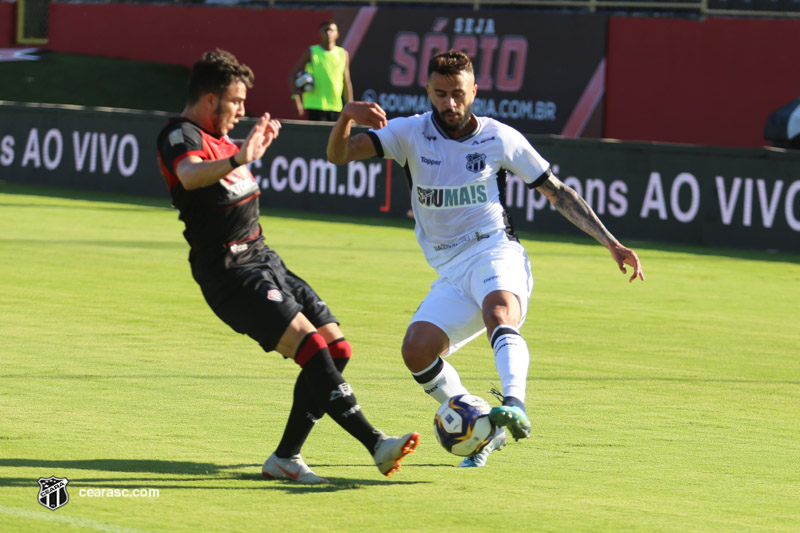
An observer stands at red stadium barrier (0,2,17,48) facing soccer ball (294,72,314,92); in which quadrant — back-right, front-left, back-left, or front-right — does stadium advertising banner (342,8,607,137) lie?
front-left

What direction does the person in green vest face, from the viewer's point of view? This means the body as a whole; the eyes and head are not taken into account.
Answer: toward the camera

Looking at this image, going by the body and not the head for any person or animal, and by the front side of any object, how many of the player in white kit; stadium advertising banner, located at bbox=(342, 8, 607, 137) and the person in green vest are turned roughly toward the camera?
3

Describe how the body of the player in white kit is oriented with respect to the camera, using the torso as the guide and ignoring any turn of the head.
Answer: toward the camera

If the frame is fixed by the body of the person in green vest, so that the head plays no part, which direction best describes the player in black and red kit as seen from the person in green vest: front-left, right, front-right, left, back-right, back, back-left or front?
front

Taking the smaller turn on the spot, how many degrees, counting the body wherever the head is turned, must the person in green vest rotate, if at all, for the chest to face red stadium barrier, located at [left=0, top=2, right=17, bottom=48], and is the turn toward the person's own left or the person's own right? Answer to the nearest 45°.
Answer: approximately 135° to the person's own right

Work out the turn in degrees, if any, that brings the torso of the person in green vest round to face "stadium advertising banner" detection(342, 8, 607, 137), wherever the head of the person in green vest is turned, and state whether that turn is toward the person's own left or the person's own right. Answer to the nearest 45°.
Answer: approximately 135° to the person's own left

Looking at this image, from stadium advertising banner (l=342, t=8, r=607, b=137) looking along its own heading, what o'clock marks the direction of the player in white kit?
The player in white kit is roughly at 12 o'clock from the stadium advertising banner.

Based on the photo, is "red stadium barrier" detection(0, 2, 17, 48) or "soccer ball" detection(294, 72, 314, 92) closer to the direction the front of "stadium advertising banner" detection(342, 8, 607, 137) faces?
the soccer ball

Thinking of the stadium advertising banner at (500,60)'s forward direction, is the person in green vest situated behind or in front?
in front

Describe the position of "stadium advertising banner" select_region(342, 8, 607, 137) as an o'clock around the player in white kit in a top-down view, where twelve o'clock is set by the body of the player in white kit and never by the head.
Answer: The stadium advertising banner is roughly at 6 o'clock from the player in white kit.

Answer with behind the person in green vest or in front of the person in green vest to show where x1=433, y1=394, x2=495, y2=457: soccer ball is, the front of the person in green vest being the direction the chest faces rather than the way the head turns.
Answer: in front

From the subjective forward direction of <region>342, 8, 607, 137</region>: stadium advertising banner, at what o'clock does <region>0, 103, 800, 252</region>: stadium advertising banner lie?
<region>0, 103, 800, 252</region>: stadium advertising banner is roughly at 12 o'clock from <region>342, 8, 607, 137</region>: stadium advertising banner.
